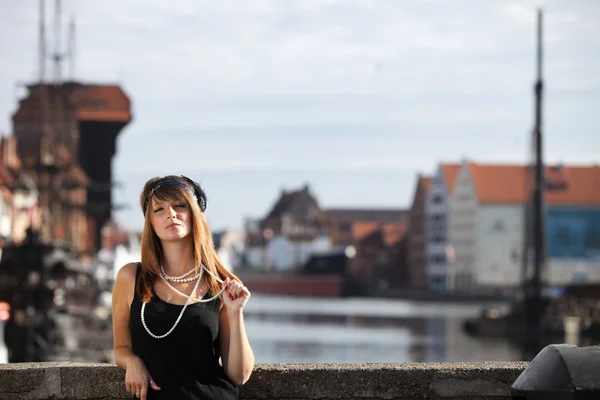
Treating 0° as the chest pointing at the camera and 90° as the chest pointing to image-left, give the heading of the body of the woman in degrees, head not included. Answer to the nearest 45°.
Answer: approximately 0°
